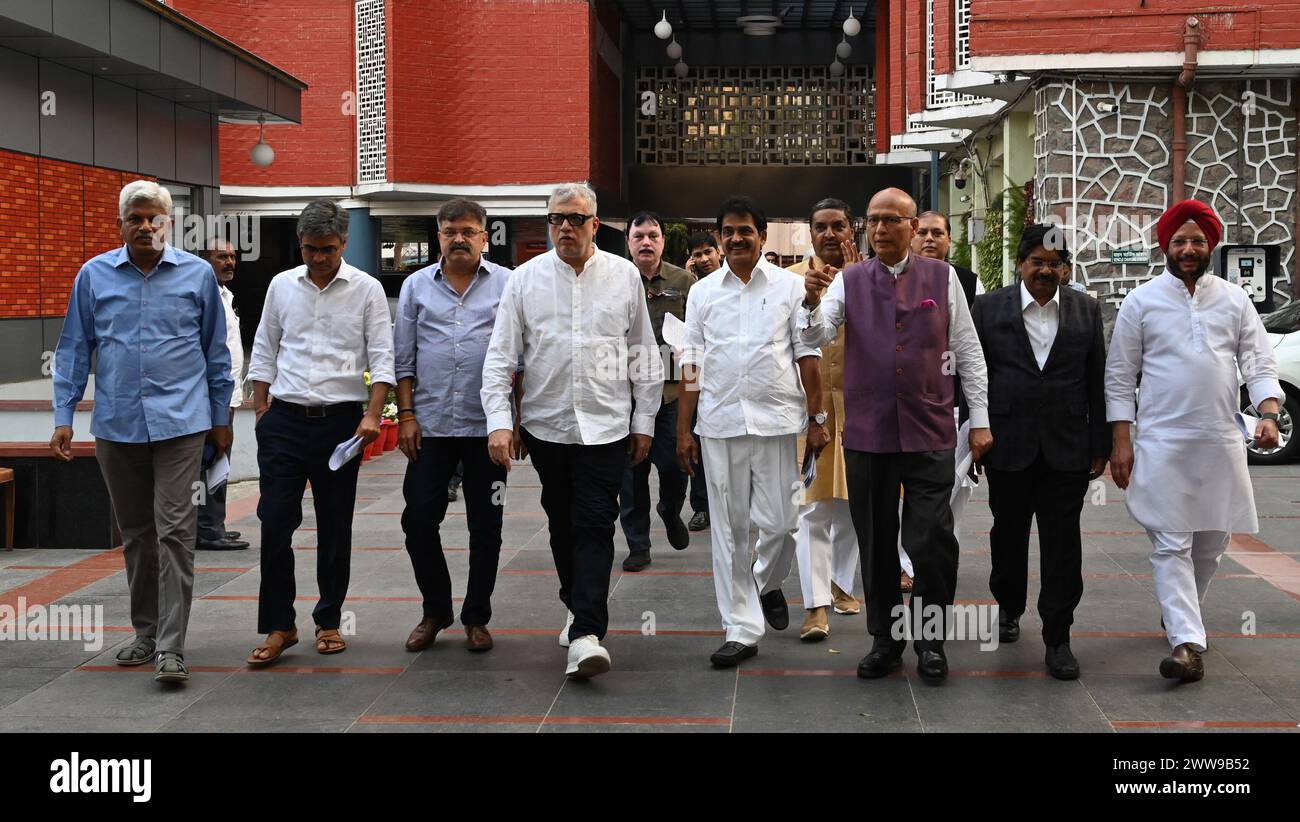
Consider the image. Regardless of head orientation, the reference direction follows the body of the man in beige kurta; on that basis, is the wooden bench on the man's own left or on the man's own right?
on the man's own right

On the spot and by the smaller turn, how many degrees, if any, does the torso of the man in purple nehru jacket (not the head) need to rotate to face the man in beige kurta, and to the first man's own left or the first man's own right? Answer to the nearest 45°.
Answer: approximately 180°

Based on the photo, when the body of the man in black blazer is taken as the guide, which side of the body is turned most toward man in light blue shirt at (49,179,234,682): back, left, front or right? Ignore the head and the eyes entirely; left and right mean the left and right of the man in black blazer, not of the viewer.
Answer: right

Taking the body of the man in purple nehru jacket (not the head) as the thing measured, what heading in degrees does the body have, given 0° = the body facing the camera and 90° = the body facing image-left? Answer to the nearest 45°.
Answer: approximately 0°

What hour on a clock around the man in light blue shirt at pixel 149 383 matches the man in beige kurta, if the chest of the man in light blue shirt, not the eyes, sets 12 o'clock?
The man in beige kurta is roughly at 9 o'clock from the man in light blue shirt.

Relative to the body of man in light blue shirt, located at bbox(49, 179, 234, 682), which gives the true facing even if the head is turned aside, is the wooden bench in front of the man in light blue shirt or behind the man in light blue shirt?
behind

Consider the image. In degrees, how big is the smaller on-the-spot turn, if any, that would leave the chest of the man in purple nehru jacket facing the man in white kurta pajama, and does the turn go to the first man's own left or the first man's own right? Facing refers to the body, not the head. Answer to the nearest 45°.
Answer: approximately 90° to the first man's own left
